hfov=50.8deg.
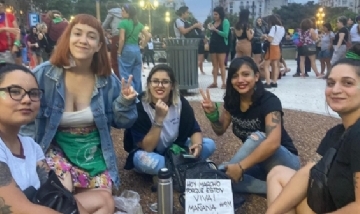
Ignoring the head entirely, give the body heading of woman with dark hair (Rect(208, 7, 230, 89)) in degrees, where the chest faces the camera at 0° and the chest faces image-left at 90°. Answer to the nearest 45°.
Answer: approximately 45°

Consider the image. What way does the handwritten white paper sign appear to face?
toward the camera

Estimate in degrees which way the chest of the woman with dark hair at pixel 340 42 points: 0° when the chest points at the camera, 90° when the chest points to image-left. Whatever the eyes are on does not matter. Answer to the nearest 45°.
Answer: approximately 90°

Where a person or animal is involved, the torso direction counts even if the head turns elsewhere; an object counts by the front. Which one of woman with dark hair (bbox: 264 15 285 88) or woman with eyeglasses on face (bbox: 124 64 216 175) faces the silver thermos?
the woman with eyeglasses on face

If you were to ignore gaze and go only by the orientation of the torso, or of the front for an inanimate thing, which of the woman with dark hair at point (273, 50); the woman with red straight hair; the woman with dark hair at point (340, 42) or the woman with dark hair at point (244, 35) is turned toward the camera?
the woman with red straight hair

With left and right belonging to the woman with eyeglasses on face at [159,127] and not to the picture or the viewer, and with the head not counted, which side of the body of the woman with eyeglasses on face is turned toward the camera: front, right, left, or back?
front

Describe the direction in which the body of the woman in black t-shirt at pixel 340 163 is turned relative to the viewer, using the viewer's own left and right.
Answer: facing the viewer and to the left of the viewer

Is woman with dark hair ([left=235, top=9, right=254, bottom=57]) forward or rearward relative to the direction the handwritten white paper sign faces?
rearward

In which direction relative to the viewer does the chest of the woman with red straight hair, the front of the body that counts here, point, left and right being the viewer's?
facing the viewer

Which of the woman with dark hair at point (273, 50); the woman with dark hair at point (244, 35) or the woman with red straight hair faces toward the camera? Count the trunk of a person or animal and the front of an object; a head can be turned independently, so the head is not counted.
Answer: the woman with red straight hair

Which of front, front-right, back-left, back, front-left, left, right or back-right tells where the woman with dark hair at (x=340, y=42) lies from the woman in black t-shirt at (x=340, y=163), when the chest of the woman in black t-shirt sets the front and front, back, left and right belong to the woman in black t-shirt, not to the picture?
back-right

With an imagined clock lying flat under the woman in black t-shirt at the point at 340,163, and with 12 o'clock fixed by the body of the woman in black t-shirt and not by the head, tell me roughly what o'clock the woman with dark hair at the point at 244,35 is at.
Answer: The woman with dark hair is roughly at 4 o'clock from the woman in black t-shirt.

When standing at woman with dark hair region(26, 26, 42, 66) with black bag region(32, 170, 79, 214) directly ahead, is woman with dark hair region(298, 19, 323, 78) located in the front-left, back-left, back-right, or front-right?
front-left
